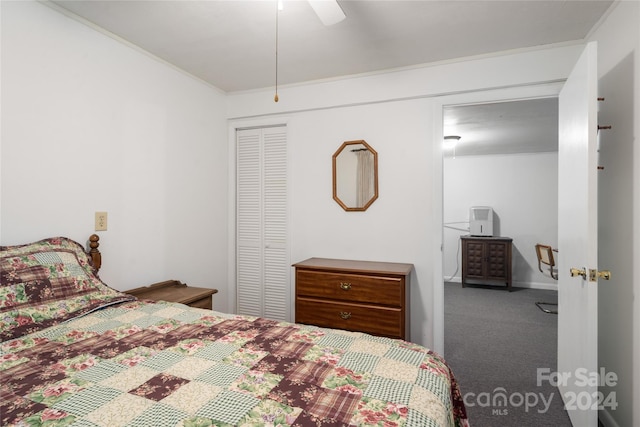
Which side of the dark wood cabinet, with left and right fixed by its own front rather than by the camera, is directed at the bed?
front

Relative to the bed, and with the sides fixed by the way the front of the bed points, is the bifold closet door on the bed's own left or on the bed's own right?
on the bed's own left

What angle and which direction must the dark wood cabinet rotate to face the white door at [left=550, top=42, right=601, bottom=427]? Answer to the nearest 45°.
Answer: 0° — it already faces it

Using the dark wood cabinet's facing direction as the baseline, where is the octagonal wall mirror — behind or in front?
in front

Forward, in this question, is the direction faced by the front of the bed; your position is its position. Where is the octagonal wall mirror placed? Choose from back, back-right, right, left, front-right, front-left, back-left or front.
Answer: left

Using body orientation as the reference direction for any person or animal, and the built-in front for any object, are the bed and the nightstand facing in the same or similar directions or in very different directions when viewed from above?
same or similar directions

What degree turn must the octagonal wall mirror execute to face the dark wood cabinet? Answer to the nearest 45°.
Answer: approximately 135° to its left

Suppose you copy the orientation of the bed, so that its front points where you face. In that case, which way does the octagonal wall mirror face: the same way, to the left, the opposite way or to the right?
to the right

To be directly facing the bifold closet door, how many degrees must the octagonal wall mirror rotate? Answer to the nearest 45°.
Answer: approximately 90° to its right

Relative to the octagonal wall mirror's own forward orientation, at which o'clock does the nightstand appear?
The nightstand is roughly at 2 o'clock from the octagonal wall mirror.

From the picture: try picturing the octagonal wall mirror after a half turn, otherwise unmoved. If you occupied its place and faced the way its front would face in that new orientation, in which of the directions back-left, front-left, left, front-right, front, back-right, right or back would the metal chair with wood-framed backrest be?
front-right

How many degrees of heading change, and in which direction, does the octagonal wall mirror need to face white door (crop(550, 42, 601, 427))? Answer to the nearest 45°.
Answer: approximately 45° to its left

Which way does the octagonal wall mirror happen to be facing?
toward the camera

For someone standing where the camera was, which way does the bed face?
facing the viewer and to the right of the viewer

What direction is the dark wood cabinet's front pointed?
toward the camera

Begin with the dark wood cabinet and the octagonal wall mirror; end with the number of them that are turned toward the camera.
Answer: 2

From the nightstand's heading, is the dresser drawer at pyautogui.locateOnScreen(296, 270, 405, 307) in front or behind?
in front

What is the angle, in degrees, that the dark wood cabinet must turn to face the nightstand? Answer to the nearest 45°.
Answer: approximately 45° to its right

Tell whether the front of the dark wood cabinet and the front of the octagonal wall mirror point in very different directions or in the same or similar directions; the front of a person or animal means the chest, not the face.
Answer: same or similar directions

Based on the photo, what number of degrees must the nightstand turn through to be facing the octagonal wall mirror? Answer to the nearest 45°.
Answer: approximately 45° to its left
